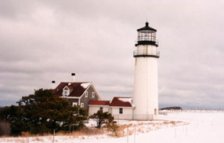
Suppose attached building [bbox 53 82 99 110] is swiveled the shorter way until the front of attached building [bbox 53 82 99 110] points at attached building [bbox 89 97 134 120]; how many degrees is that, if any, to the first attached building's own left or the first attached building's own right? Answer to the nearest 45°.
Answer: approximately 135° to the first attached building's own left

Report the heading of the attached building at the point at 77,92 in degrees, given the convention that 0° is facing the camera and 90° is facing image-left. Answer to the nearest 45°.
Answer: approximately 45°

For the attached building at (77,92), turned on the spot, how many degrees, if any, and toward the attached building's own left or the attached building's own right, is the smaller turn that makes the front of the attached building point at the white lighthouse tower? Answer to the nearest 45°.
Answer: approximately 135° to the attached building's own left
